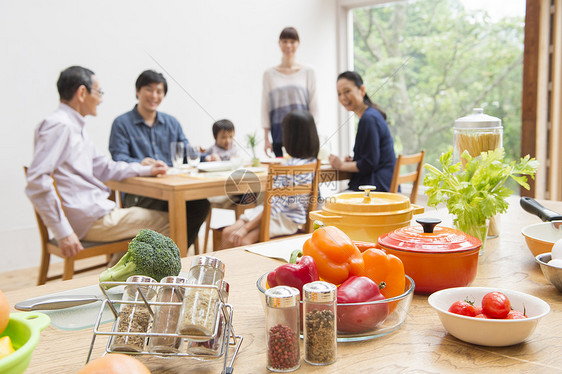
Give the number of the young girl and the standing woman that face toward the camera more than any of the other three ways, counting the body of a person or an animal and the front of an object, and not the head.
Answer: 1

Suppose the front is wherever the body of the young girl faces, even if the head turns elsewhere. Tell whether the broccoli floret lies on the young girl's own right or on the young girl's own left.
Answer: on the young girl's own left

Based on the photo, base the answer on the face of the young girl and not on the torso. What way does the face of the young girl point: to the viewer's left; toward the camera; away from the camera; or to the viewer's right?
away from the camera

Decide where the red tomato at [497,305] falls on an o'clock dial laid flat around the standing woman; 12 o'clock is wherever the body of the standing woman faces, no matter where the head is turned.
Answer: The red tomato is roughly at 12 o'clock from the standing woman.

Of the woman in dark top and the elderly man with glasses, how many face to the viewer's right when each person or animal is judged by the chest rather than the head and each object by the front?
1

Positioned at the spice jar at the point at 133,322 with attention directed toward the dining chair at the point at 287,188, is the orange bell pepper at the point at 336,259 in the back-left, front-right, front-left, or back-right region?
front-right

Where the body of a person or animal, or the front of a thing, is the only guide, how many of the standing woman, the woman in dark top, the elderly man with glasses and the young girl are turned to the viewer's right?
1

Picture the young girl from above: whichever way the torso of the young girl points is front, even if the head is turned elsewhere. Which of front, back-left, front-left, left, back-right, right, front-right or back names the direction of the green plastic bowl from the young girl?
back-left

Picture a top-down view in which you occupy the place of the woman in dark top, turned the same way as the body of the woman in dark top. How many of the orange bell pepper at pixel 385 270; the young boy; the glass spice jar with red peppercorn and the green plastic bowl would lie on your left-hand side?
3

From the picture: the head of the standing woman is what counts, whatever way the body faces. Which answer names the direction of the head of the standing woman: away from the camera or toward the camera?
toward the camera

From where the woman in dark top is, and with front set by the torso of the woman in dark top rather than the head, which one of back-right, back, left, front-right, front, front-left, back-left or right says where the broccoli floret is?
left

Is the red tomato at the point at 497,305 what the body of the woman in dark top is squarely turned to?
no

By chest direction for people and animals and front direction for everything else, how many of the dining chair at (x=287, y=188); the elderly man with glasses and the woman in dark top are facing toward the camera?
0

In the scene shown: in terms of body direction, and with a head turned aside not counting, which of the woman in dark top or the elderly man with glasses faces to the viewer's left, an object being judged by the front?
the woman in dark top

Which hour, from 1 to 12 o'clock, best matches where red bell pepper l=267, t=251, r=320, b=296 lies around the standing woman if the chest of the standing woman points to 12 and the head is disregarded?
The red bell pepper is roughly at 12 o'clock from the standing woman.

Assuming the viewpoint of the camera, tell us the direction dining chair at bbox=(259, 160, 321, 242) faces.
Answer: facing away from the viewer and to the left of the viewer

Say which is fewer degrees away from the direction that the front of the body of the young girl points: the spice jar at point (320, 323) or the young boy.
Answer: the young boy

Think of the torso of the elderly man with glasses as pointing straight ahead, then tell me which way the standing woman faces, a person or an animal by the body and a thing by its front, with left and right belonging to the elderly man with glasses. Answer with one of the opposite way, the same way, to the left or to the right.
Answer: to the right

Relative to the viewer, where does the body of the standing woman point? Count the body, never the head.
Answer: toward the camera

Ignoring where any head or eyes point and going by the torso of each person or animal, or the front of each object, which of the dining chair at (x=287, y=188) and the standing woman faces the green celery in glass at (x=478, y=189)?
the standing woman

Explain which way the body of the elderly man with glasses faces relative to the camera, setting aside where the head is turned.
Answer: to the viewer's right
